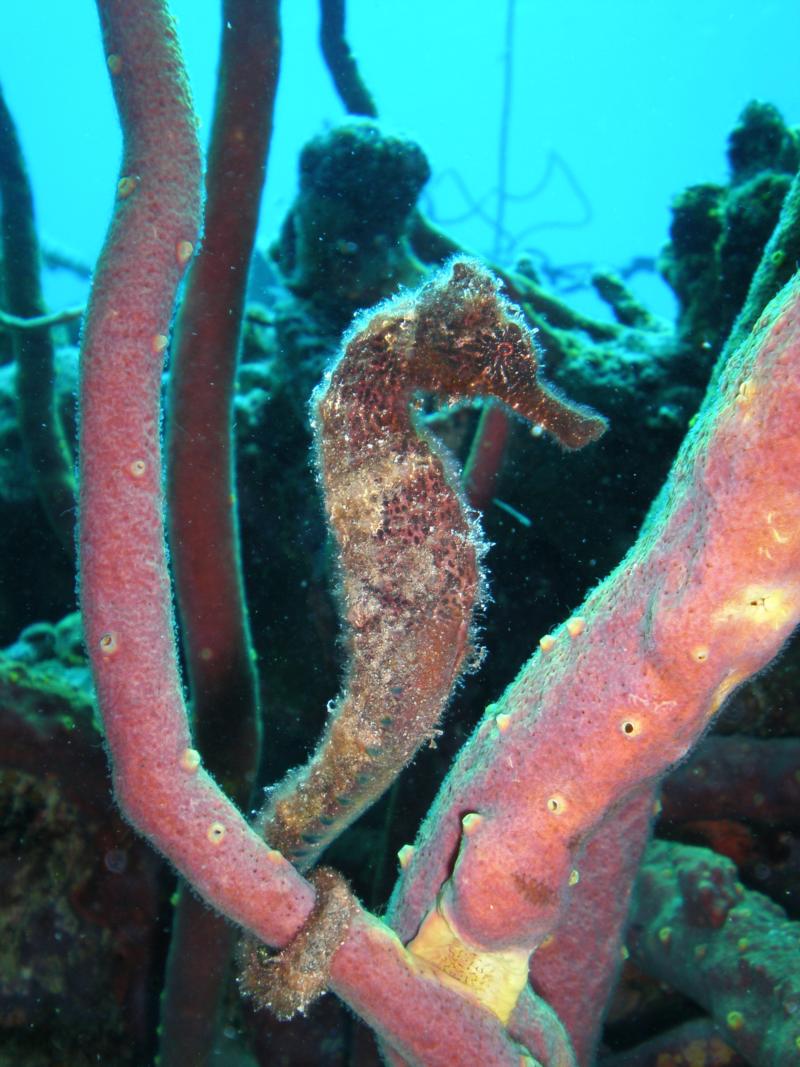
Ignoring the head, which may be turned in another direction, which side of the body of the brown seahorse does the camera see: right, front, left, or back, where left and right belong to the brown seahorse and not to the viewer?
right
